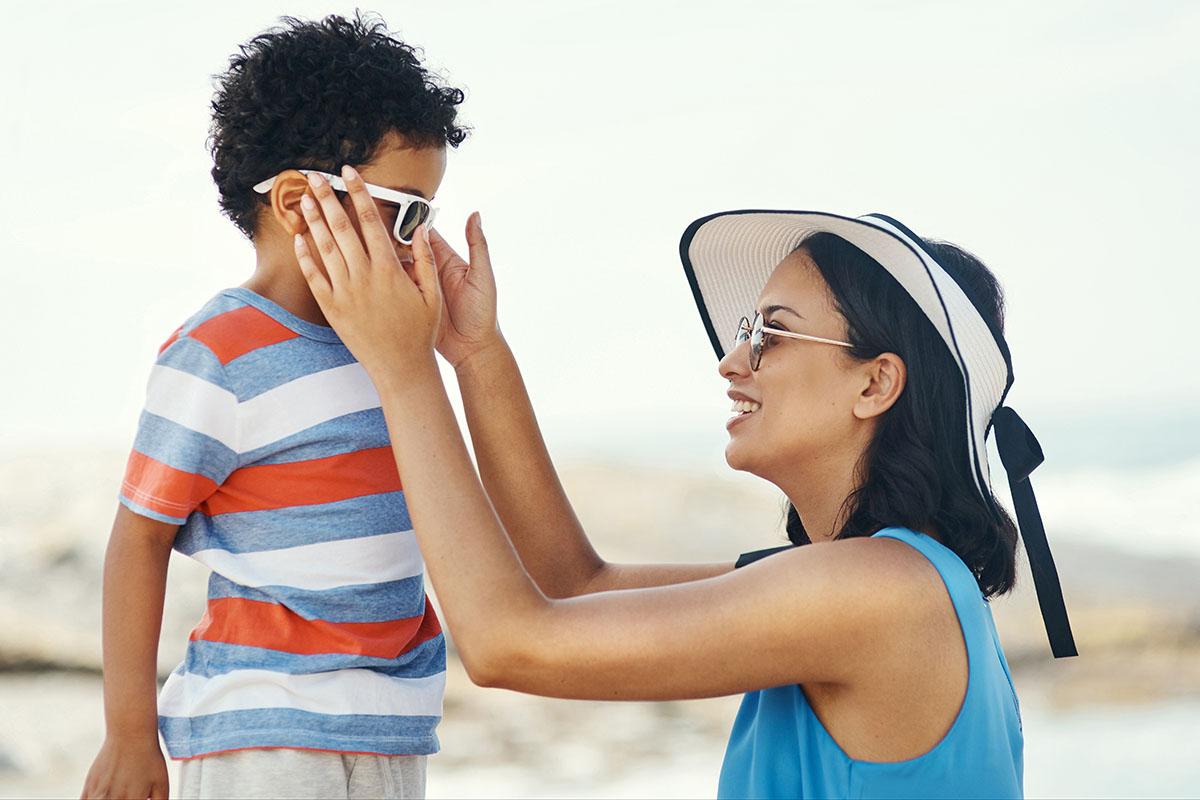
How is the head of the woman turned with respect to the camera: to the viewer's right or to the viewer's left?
to the viewer's left

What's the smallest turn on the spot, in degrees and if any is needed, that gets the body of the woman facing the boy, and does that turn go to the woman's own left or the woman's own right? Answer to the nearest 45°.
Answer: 0° — they already face them

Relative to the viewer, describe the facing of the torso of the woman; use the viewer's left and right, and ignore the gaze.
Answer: facing to the left of the viewer
